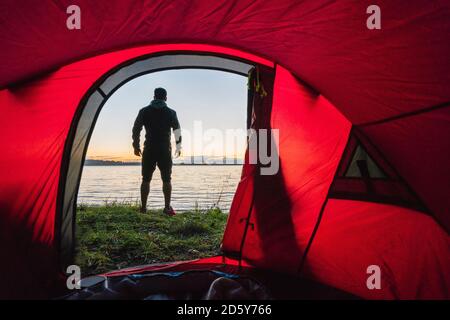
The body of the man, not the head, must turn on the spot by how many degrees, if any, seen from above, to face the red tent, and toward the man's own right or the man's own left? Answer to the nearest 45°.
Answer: approximately 180°

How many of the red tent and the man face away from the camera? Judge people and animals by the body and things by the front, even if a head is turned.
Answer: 2

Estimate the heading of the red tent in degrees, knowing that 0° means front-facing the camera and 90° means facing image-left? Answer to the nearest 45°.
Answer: approximately 180°

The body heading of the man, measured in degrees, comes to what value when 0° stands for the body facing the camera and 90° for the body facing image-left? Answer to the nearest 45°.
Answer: approximately 180°
